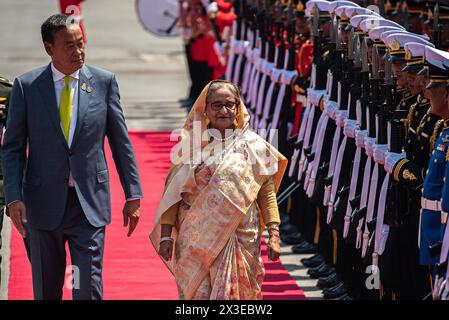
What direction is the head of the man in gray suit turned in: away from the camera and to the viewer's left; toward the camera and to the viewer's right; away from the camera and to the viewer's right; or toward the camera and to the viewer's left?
toward the camera and to the viewer's right

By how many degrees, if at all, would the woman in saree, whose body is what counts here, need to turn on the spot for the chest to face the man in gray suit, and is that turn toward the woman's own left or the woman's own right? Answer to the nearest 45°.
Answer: approximately 90° to the woman's own right

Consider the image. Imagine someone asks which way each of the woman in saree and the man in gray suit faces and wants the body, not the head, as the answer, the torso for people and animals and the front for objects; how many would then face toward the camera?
2

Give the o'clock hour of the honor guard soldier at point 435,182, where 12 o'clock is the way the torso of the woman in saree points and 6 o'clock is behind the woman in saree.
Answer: The honor guard soldier is roughly at 9 o'clock from the woman in saree.

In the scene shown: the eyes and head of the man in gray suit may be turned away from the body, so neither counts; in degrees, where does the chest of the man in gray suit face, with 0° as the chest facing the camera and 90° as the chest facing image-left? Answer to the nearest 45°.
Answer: approximately 0°

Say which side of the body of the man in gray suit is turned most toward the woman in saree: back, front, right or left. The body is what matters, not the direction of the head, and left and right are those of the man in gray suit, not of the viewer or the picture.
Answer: left

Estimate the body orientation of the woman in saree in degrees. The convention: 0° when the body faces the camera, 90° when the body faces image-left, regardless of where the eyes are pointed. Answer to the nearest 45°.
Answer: approximately 0°

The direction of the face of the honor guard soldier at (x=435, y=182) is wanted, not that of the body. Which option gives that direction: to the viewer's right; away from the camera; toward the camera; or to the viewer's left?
to the viewer's left
